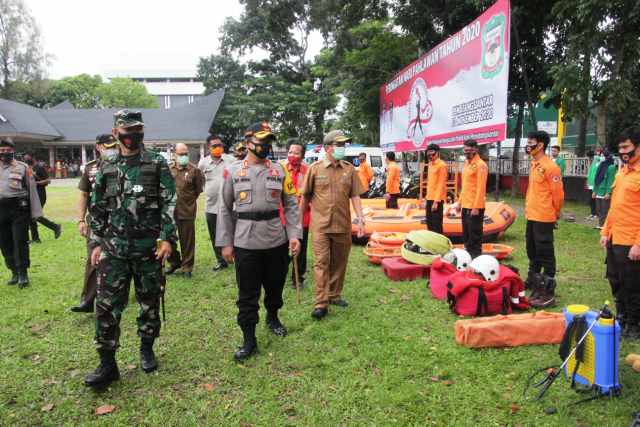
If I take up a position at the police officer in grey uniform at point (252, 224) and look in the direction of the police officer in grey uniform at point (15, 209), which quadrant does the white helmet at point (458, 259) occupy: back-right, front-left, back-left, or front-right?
back-right

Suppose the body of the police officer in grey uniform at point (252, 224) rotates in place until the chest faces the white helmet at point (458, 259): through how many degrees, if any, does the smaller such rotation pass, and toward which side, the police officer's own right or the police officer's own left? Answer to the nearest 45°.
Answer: approximately 135° to the police officer's own left

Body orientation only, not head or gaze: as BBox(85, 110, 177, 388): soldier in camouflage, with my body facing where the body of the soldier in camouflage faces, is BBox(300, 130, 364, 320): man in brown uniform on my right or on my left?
on my left

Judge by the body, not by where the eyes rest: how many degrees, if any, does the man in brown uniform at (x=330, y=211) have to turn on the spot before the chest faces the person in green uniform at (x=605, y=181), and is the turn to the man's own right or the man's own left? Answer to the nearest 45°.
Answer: approximately 135° to the man's own left

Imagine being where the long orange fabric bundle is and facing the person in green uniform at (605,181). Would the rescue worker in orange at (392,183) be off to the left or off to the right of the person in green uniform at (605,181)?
left

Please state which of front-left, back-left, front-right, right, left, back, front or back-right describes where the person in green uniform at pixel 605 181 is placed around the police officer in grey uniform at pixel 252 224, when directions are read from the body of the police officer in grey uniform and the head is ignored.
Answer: back-left

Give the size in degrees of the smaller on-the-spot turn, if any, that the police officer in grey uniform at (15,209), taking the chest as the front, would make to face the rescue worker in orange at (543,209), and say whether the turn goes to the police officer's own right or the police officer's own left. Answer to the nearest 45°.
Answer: approximately 45° to the police officer's own left

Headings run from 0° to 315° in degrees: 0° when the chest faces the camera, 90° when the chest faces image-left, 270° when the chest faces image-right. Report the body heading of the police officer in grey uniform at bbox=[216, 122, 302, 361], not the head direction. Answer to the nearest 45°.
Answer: approximately 0°
